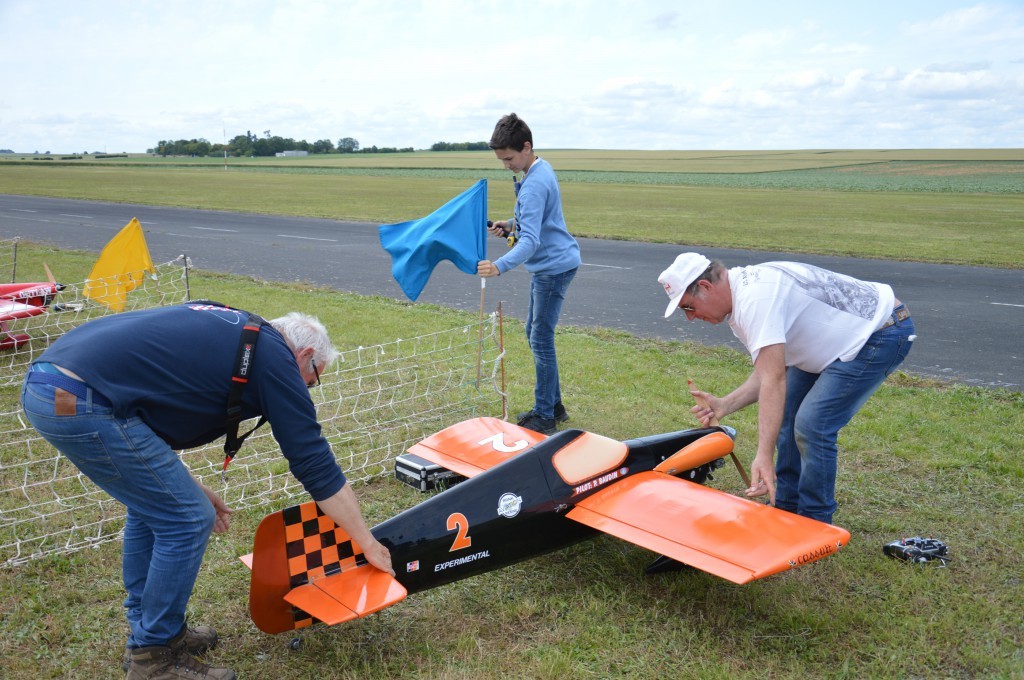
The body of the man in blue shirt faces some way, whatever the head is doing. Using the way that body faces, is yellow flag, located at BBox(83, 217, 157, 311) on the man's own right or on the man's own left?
on the man's own left

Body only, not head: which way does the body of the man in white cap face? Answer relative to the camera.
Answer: to the viewer's left

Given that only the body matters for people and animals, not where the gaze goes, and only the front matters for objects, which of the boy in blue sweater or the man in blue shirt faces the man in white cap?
the man in blue shirt

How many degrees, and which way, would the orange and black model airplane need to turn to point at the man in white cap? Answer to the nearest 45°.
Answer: approximately 45° to its right

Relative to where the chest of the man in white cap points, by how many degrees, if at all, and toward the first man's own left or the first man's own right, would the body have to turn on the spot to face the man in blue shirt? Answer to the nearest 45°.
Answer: approximately 45° to the first man's own left

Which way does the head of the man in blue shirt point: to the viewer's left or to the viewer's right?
to the viewer's right

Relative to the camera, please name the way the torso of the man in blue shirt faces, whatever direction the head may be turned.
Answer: to the viewer's right

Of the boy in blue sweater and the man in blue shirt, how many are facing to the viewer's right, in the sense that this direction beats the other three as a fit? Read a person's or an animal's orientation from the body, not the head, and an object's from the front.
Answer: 1

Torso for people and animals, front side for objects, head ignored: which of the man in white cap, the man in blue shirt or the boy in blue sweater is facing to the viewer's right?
the man in blue shirt

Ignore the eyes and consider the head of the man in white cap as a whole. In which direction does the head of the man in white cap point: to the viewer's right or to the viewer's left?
to the viewer's left
